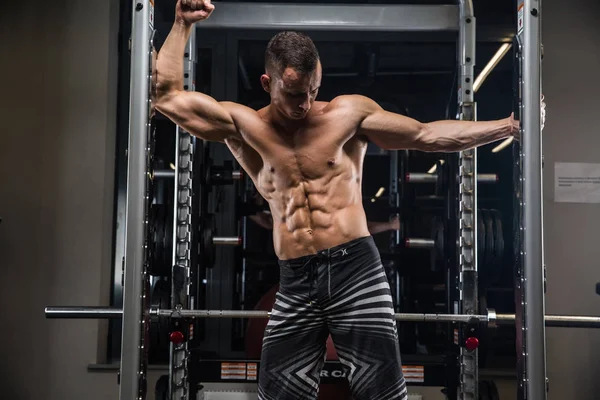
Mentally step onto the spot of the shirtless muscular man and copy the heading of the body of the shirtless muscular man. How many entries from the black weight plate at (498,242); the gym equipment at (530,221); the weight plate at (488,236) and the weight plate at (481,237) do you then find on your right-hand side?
0

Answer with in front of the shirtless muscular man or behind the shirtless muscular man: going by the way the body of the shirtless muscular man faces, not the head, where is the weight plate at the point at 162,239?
behind

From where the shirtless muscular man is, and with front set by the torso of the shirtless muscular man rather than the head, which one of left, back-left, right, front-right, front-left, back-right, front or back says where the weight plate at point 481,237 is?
back-left

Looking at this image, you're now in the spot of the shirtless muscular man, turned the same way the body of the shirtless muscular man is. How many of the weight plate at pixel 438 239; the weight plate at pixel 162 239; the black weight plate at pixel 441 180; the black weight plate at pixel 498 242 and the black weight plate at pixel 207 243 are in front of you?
0

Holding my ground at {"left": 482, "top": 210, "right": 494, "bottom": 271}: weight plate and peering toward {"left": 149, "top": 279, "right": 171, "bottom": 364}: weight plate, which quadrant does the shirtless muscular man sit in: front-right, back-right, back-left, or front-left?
front-left

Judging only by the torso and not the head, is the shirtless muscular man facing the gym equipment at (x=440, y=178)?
no

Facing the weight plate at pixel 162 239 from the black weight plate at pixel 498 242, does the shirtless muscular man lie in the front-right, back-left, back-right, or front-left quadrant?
front-left

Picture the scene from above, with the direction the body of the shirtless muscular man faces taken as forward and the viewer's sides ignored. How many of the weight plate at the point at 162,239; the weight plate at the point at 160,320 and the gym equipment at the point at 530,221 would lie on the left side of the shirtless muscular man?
1

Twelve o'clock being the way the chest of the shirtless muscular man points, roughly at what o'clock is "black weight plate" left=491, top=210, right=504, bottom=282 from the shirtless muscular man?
The black weight plate is roughly at 7 o'clock from the shirtless muscular man.

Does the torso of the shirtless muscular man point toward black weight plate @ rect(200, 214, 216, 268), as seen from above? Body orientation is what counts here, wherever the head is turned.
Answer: no

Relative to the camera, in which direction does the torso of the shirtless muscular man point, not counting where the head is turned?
toward the camera

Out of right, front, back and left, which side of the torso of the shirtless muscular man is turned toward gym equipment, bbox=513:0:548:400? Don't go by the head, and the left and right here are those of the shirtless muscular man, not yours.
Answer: left

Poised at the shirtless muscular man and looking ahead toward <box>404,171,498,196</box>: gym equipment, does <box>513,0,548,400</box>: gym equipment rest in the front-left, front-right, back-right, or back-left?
front-right

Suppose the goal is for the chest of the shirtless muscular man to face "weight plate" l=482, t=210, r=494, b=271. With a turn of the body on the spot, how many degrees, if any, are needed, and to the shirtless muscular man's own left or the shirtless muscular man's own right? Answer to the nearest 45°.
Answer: approximately 135° to the shirtless muscular man's own left

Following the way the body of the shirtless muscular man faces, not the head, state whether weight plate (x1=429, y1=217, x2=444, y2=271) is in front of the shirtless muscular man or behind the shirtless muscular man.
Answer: behind
